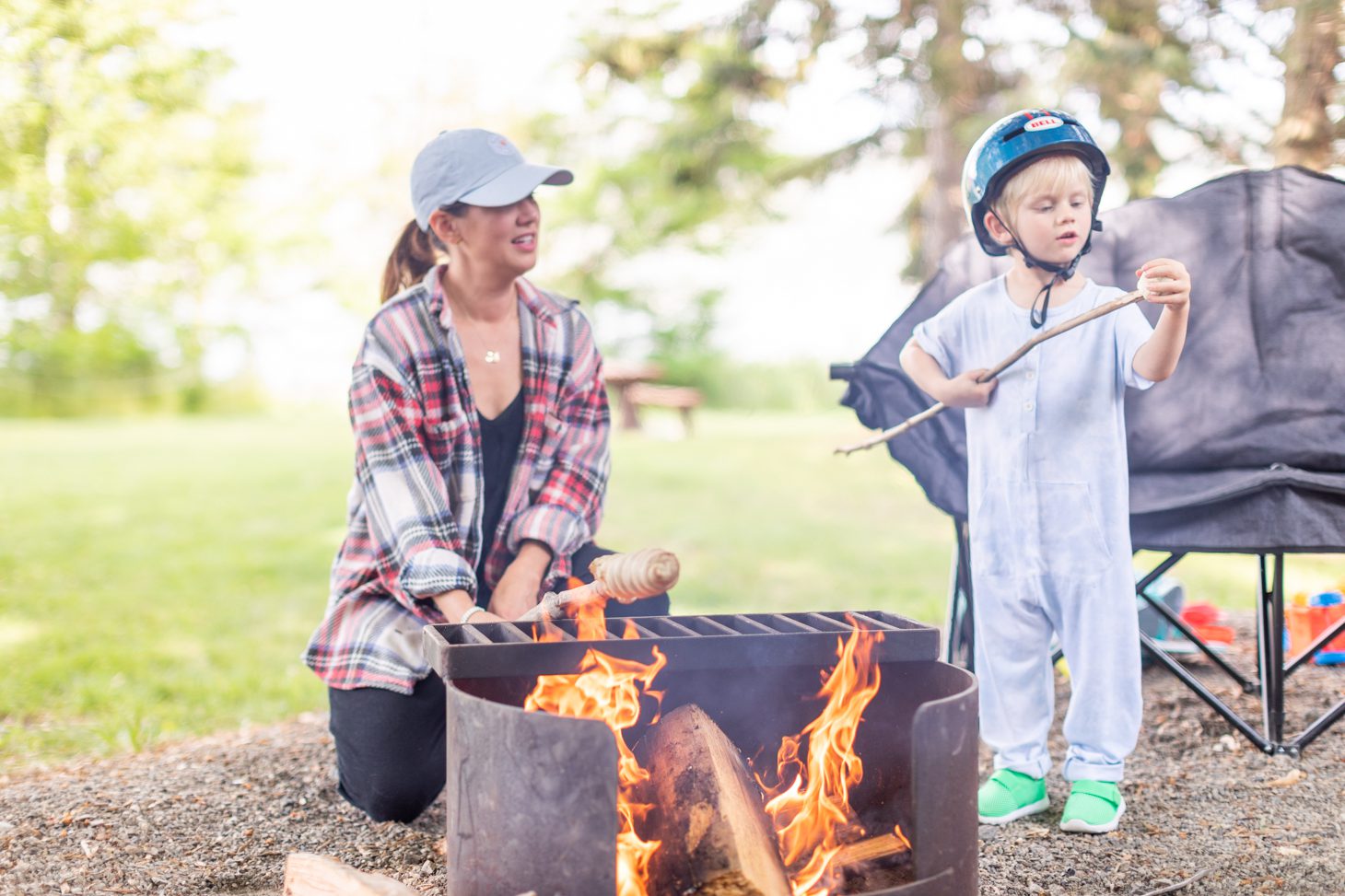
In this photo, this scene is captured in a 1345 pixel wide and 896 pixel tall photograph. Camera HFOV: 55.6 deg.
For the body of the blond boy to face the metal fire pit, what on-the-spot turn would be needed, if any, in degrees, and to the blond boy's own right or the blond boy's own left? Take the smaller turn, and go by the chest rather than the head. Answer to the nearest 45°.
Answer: approximately 45° to the blond boy's own right

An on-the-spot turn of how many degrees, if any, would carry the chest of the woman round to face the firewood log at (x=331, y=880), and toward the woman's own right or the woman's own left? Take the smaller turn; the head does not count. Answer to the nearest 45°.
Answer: approximately 45° to the woman's own right

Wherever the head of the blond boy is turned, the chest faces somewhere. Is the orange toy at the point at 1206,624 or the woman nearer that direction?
the woman

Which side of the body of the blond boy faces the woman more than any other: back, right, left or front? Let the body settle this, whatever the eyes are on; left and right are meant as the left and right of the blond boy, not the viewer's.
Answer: right

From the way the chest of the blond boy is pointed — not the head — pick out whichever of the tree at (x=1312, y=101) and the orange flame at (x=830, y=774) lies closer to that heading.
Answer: the orange flame

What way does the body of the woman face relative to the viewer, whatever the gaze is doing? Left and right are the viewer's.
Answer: facing the viewer and to the right of the viewer

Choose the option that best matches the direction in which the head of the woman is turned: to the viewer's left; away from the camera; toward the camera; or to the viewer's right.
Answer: to the viewer's right

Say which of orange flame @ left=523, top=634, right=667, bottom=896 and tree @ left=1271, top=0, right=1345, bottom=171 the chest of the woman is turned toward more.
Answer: the orange flame

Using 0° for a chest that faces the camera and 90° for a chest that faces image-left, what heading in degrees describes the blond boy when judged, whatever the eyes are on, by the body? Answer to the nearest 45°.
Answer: approximately 0°

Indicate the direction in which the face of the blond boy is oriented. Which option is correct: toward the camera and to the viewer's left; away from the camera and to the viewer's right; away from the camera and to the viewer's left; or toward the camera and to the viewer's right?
toward the camera and to the viewer's right

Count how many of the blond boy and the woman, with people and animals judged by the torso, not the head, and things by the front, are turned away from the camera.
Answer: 0

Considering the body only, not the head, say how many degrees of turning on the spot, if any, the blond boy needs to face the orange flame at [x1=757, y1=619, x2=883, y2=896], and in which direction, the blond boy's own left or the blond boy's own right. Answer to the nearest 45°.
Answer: approximately 45° to the blond boy's own right

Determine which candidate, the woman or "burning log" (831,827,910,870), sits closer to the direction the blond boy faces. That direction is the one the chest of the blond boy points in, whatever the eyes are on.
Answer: the burning log

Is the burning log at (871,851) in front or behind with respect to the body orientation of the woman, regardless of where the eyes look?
in front
